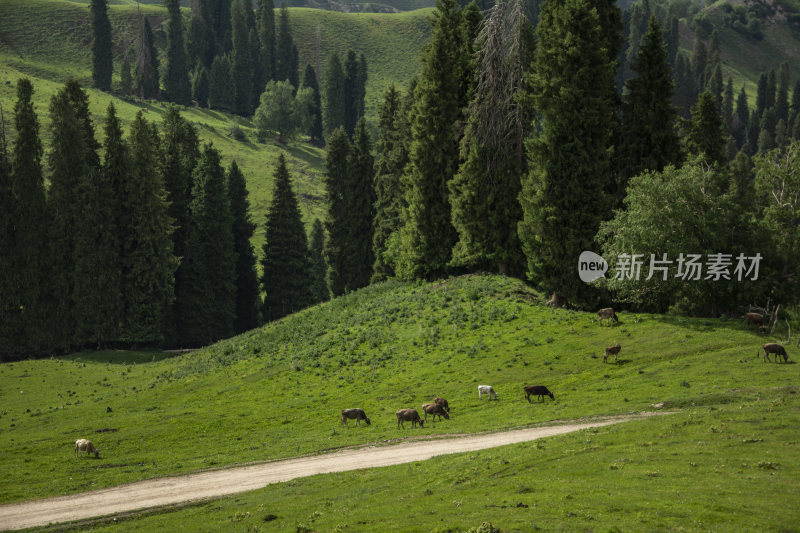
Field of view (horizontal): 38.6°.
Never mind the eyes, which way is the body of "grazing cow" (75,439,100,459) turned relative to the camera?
to the viewer's right

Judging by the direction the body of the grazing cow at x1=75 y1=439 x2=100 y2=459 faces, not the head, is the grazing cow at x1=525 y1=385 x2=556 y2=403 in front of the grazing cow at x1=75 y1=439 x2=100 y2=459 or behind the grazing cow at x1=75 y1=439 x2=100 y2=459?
in front

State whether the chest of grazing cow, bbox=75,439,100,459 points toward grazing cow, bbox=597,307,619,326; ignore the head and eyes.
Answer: yes

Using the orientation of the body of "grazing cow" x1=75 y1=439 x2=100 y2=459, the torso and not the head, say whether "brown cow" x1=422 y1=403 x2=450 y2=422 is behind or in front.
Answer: in front

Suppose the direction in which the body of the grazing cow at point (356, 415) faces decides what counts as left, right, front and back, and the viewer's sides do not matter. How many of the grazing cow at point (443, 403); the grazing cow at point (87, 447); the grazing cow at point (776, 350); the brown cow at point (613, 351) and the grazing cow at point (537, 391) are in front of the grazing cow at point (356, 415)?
4

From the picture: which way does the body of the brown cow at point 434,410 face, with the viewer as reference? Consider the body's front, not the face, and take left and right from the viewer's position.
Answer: facing to the right of the viewer

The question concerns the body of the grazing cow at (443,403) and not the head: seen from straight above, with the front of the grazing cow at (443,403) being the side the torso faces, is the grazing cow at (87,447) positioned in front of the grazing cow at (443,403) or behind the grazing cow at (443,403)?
behind

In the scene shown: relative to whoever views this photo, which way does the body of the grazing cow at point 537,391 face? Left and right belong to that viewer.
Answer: facing to the right of the viewer

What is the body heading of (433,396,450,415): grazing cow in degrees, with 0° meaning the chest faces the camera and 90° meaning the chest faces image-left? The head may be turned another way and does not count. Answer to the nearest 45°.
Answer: approximately 270°

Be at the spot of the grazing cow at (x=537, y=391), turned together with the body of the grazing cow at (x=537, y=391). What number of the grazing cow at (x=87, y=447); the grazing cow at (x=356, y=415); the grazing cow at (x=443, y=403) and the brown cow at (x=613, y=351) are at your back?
3
